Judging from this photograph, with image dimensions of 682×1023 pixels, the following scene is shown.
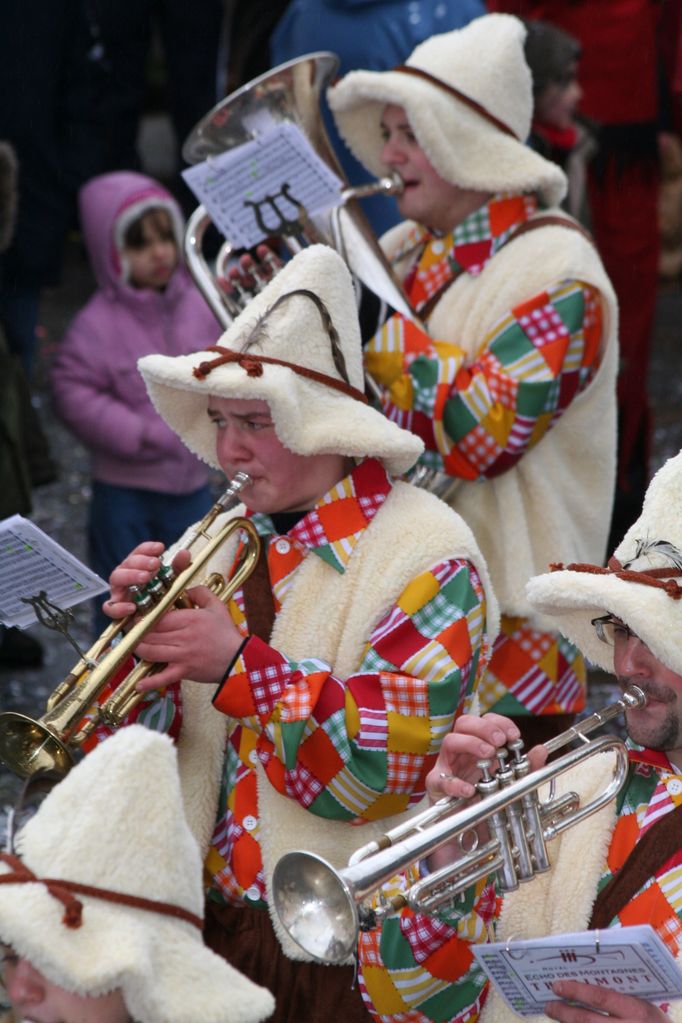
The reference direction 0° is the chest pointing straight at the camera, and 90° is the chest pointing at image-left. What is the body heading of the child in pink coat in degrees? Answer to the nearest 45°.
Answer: approximately 315°

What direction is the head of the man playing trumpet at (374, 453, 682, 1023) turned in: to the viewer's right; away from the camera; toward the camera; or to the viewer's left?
to the viewer's left

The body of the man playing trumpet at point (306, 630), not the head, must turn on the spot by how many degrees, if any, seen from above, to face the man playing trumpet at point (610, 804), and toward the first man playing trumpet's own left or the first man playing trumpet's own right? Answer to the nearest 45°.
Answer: approximately 90° to the first man playing trumpet's own left

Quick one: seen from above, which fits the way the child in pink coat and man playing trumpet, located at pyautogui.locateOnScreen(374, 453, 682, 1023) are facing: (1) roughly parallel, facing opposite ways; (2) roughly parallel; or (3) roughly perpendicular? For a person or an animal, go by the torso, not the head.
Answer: roughly perpendicular

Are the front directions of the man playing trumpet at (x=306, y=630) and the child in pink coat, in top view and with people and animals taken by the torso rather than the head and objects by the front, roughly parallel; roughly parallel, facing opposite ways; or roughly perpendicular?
roughly perpendicular

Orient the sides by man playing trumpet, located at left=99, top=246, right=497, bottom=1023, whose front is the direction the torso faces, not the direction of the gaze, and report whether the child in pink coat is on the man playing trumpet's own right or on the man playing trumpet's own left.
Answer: on the man playing trumpet's own right

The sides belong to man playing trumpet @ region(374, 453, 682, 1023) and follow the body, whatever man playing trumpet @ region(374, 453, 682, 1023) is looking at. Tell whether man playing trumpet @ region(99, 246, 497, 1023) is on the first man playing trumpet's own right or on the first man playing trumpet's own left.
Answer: on the first man playing trumpet's own right
